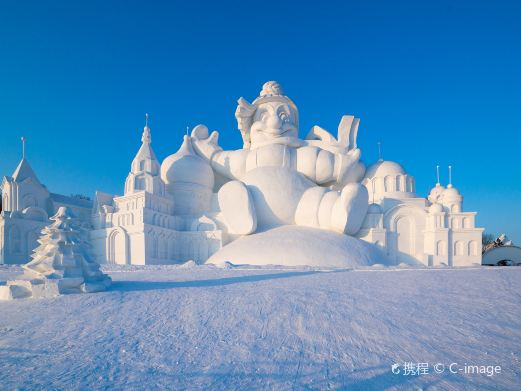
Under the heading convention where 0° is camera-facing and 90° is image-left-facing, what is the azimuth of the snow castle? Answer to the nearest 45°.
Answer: approximately 0°

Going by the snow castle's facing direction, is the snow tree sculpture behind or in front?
in front
